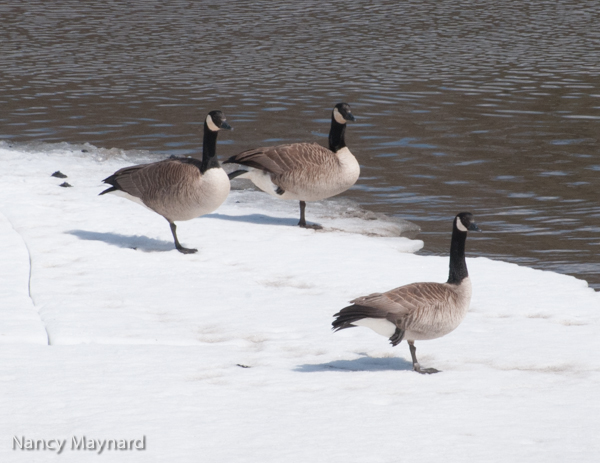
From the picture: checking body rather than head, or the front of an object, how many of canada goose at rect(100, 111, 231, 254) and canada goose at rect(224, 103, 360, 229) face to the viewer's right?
2

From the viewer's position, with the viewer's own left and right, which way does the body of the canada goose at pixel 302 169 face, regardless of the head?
facing to the right of the viewer

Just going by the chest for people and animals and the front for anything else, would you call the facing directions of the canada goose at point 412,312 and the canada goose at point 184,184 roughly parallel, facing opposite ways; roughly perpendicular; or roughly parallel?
roughly parallel

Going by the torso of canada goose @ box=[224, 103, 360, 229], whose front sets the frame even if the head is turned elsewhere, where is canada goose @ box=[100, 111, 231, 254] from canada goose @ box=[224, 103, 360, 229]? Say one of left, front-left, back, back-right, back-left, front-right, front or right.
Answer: back-right

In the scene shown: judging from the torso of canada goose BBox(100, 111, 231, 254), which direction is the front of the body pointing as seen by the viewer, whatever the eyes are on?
to the viewer's right

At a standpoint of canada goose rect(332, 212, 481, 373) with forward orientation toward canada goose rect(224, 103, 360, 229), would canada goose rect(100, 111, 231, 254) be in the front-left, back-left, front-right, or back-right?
front-left

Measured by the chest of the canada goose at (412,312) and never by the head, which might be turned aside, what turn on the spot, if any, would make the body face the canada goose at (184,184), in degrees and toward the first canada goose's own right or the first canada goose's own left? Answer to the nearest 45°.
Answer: approximately 135° to the first canada goose's own left

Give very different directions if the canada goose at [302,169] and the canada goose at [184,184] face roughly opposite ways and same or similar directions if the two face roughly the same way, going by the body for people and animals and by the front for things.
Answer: same or similar directions

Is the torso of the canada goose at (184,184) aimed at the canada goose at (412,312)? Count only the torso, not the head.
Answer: no

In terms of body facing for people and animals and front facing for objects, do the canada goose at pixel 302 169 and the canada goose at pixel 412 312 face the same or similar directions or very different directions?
same or similar directions

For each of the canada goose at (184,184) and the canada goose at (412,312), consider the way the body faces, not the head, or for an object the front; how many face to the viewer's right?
2

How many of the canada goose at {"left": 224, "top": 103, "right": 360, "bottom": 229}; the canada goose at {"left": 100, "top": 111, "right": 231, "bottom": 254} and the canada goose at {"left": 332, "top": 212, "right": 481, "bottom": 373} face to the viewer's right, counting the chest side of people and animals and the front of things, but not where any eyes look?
3

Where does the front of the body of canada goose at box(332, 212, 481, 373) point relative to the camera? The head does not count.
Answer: to the viewer's right

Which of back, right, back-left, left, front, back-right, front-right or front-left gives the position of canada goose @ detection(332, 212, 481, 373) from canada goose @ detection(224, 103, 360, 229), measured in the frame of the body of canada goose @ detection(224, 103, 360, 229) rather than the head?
right

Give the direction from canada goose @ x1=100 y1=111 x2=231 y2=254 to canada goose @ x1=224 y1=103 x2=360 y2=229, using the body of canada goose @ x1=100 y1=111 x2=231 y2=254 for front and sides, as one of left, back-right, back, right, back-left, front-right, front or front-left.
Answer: front-left

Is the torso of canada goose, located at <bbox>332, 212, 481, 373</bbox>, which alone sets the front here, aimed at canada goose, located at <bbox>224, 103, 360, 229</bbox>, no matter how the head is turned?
no
